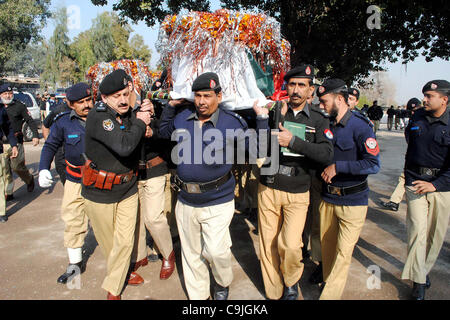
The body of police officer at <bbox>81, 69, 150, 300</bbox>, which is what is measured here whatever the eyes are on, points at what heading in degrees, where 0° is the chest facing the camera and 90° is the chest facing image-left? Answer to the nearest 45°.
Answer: approximately 315°

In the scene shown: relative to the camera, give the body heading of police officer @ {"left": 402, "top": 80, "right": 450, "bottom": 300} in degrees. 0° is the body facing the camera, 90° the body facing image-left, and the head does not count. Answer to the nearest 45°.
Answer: approximately 45°

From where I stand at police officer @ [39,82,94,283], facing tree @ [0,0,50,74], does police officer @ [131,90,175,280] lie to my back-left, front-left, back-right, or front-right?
back-right

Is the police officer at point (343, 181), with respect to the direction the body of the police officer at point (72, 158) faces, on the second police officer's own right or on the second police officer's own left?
on the second police officer's own left

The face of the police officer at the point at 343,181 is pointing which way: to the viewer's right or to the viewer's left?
to the viewer's left

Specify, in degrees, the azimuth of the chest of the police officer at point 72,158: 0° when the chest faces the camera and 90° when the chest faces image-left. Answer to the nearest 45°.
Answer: approximately 0°

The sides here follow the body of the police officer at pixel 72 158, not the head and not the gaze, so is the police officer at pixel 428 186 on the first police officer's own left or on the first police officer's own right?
on the first police officer's own left

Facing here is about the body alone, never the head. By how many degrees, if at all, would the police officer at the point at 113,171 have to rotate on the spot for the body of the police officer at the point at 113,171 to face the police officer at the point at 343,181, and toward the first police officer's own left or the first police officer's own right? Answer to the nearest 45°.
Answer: approximately 45° to the first police officer's own left

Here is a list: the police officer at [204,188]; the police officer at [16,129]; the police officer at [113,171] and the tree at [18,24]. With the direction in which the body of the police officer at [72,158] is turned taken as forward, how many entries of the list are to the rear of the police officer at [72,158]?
2
